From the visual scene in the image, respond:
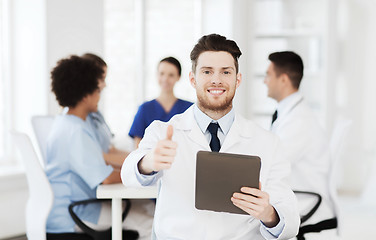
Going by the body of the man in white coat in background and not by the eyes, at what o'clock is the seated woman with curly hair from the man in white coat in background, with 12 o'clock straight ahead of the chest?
The seated woman with curly hair is roughly at 11 o'clock from the man in white coat in background.

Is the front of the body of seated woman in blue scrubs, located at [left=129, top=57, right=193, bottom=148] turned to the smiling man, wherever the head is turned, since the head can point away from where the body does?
yes

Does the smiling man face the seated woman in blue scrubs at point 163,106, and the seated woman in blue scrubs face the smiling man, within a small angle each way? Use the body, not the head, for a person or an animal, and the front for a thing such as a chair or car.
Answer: no

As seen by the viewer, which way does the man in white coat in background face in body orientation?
to the viewer's left

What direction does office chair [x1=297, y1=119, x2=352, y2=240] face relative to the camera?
to the viewer's left

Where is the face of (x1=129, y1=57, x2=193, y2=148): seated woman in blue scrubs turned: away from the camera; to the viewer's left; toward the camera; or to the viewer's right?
toward the camera

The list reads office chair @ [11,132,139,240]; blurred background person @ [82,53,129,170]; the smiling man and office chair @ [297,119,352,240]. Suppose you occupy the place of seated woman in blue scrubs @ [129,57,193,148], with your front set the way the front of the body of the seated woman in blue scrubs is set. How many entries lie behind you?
0

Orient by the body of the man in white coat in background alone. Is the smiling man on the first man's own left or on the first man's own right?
on the first man's own left

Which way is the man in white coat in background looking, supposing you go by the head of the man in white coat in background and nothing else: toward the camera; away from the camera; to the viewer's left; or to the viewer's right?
to the viewer's left

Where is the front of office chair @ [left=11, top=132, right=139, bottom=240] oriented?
to the viewer's right

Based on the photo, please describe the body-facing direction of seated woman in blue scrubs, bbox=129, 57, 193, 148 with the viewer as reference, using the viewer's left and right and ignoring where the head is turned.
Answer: facing the viewer

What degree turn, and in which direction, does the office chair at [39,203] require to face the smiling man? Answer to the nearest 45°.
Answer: approximately 45° to its right

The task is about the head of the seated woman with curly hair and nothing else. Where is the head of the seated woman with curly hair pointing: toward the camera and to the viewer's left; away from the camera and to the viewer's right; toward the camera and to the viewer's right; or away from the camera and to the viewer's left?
away from the camera and to the viewer's right

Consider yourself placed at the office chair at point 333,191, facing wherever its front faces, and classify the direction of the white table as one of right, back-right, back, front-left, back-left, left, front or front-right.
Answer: front-left

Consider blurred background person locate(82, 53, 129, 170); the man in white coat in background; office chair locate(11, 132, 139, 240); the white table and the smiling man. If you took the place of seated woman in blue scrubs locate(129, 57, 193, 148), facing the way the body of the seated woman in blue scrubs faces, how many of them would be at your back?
0

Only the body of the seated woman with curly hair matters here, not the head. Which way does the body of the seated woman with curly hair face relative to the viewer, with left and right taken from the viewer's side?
facing away from the viewer and to the right of the viewer

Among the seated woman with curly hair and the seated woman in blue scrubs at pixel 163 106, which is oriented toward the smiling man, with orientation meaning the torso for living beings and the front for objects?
the seated woman in blue scrubs

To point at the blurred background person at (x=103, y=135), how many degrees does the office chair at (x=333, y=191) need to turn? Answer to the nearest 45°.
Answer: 0° — it already faces them

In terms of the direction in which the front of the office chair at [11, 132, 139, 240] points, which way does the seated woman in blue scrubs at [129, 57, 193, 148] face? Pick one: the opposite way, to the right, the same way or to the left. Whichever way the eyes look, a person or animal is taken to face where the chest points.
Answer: to the right
